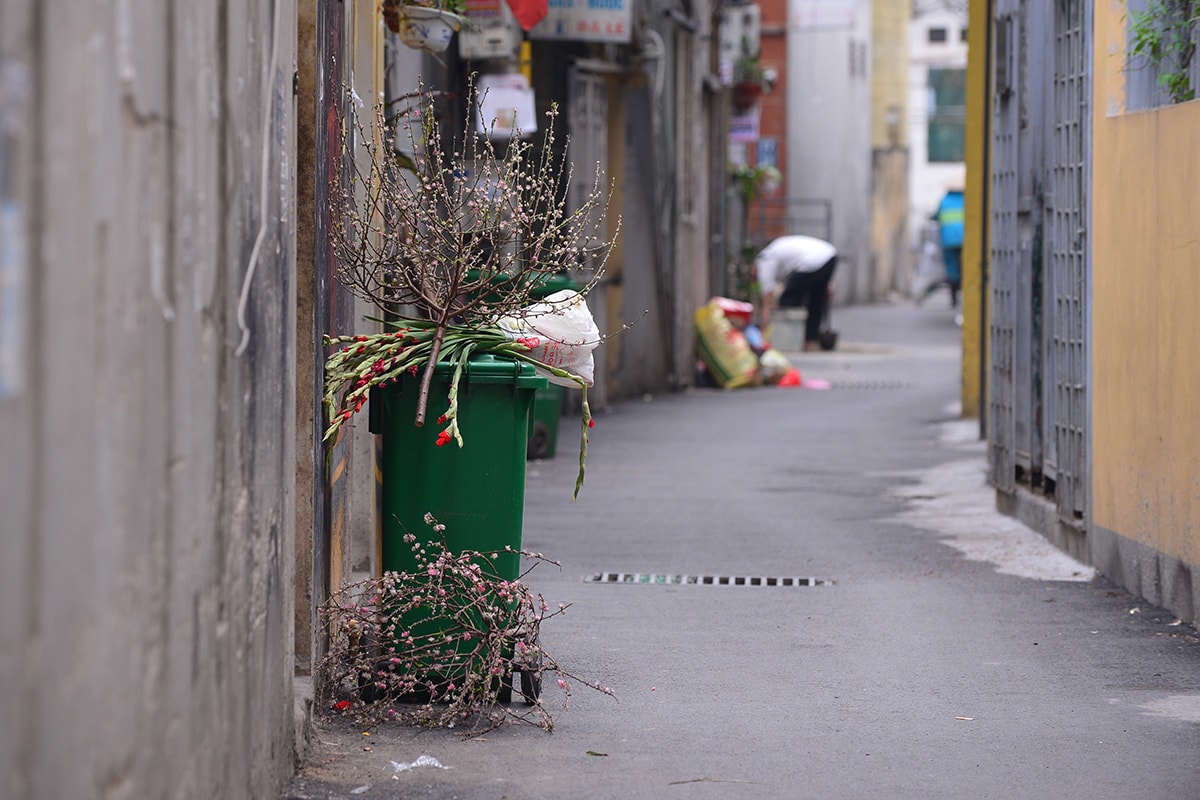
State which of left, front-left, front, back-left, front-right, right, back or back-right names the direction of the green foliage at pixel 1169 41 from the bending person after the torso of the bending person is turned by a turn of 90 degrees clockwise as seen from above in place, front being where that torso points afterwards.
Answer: back

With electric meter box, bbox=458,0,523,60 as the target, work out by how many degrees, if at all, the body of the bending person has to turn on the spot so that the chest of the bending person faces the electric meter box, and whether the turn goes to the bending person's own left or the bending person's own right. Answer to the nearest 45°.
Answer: approximately 90° to the bending person's own left

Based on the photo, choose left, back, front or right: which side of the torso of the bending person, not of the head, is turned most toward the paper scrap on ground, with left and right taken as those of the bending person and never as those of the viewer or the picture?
left

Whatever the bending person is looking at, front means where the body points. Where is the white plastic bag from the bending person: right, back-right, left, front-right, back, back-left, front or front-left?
left

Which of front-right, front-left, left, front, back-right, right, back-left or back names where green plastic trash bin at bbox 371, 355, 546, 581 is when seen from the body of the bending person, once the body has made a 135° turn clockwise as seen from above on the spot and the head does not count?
back-right

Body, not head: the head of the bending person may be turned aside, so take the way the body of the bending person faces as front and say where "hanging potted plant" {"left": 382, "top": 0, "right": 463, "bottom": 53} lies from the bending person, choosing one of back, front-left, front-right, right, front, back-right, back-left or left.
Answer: left

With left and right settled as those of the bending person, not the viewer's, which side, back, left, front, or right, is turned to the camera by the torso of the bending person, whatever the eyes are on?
left
